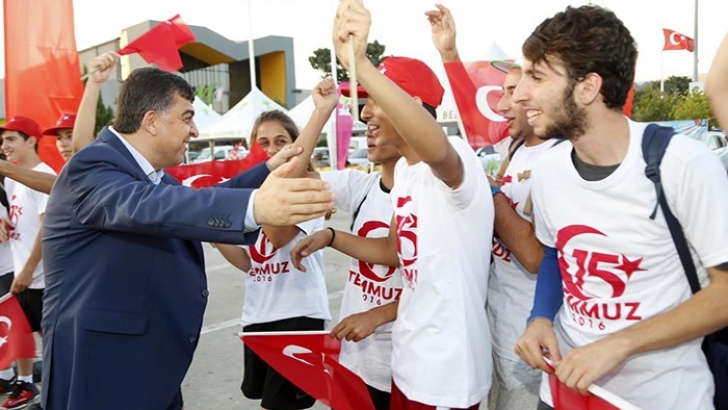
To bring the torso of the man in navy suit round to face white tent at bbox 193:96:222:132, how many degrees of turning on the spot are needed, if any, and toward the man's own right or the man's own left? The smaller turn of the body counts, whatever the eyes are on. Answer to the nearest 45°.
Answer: approximately 90° to the man's own left

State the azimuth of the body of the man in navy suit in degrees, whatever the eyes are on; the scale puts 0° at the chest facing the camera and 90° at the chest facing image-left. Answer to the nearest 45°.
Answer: approximately 270°

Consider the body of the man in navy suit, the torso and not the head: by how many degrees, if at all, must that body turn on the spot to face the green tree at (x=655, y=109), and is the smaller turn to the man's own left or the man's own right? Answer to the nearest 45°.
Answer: approximately 45° to the man's own left

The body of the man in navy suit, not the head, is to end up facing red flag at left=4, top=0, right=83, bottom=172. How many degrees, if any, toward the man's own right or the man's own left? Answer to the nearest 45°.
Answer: approximately 90° to the man's own left

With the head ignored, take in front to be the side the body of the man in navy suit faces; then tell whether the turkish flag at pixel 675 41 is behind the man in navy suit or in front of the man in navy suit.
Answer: in front

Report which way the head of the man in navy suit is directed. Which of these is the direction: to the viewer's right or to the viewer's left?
to the viewer's right

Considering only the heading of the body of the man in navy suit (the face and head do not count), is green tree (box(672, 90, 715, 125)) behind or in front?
in front

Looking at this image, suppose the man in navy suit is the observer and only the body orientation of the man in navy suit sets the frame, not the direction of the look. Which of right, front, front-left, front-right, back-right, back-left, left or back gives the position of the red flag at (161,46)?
left

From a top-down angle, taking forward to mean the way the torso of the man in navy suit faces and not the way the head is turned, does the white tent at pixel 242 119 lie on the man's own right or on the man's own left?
on the man's own left

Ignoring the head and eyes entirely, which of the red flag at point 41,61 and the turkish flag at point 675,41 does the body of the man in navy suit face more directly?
the turkish flag
